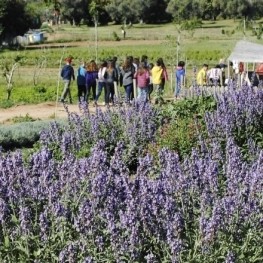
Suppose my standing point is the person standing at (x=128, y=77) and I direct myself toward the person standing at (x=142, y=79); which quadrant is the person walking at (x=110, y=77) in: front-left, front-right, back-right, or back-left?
back-right

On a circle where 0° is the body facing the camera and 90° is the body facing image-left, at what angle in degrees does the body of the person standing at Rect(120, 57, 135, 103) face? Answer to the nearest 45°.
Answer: approximately 180°

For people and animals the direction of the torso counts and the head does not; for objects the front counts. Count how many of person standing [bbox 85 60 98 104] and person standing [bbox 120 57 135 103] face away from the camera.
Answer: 2

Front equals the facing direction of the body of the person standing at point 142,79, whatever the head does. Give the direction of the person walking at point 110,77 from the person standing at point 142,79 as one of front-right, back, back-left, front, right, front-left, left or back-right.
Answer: front-left

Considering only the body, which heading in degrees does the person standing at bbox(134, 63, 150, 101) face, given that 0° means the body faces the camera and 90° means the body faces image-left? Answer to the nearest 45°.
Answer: approximately 180°

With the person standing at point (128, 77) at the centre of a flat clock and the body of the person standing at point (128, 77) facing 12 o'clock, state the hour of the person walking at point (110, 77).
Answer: the person walking at point (110, 77) is roughly at 10 o'clock from the person standing at point (128, 77).

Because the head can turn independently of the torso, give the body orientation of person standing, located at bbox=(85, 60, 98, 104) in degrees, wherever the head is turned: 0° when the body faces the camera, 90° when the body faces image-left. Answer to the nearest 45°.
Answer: approximately 180°

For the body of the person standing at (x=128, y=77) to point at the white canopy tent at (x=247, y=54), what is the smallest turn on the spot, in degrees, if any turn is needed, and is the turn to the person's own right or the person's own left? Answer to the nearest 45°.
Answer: approximately 45° to the person's own right

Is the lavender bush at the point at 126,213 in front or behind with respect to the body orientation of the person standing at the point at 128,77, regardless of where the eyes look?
behind
